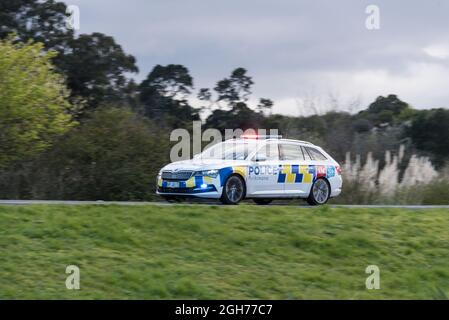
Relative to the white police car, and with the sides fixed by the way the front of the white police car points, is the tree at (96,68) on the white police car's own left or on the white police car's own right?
on the white police car's own right

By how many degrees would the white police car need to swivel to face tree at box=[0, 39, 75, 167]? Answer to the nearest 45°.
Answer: approximately 90° to its right

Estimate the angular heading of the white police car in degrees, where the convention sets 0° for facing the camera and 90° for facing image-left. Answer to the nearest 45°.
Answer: approximately 45°

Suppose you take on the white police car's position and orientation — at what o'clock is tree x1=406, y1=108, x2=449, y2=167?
The tree is roughly at 5 o'clock from the white police car.
